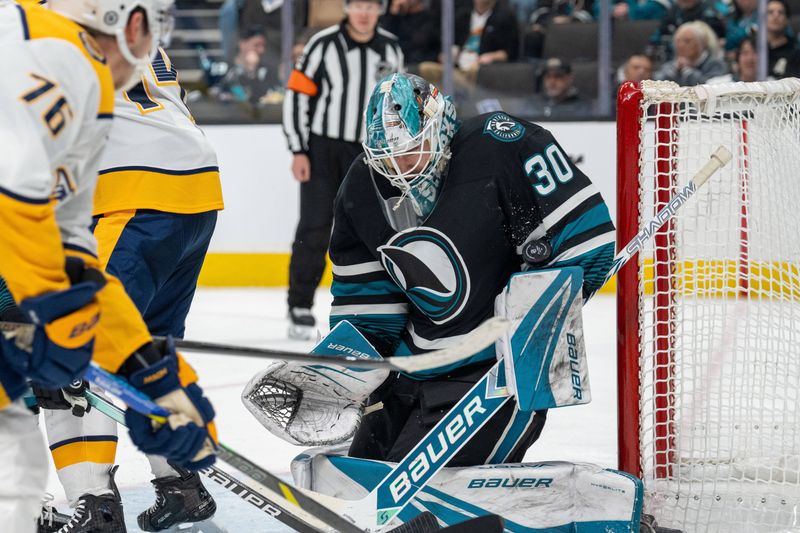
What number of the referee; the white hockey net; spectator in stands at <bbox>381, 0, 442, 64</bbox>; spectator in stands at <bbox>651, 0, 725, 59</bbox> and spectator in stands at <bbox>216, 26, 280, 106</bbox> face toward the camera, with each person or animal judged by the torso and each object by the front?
4

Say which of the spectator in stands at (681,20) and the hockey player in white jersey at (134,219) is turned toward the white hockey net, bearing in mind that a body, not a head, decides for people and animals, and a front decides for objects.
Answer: the spectator in stands

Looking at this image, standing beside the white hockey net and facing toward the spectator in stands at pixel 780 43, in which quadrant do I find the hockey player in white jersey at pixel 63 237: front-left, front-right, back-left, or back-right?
back-left

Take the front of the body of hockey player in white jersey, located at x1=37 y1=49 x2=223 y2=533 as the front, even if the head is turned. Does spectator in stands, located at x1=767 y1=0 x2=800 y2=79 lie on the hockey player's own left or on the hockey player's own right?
on the hockey player's own right

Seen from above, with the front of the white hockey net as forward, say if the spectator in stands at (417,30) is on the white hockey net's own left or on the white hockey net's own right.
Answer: on the white hockey net's own right

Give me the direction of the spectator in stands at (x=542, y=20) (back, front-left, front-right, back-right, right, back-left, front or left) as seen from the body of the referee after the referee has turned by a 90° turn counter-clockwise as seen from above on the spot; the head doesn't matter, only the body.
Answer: front-left

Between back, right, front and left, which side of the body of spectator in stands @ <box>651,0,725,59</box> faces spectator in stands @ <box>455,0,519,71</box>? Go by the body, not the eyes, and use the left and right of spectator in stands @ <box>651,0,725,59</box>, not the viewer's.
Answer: right

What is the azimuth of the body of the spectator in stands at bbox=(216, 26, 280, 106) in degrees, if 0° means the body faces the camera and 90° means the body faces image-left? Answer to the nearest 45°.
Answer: approximately 0°

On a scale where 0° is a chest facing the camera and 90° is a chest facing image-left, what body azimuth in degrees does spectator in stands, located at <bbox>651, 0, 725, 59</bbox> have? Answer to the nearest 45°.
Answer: approximately 0°

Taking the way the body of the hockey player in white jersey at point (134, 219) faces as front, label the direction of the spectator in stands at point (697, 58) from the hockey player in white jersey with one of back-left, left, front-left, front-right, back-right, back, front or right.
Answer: right

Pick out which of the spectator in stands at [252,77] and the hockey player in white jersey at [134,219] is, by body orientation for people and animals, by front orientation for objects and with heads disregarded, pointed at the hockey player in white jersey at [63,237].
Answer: the spectator in stands

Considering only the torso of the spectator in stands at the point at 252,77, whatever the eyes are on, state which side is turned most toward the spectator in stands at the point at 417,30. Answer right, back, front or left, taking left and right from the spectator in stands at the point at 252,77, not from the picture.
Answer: left

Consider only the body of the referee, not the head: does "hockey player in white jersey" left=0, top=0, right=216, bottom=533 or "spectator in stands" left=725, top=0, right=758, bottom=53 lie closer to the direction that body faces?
the hockey player in white jersey

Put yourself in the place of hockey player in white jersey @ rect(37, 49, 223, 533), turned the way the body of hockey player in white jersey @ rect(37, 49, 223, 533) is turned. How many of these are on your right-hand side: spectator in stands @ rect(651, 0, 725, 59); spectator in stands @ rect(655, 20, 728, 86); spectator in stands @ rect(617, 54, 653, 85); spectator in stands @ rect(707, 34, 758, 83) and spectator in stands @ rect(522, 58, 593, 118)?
5

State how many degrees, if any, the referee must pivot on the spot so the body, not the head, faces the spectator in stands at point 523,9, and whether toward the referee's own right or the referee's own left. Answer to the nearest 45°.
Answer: approximately 135° to the referee's own left

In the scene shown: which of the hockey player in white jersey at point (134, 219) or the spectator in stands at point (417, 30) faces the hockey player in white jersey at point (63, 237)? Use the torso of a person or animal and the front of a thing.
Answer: the spectator in stands

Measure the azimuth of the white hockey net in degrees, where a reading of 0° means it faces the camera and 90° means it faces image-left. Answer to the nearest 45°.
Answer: approximately 90°
